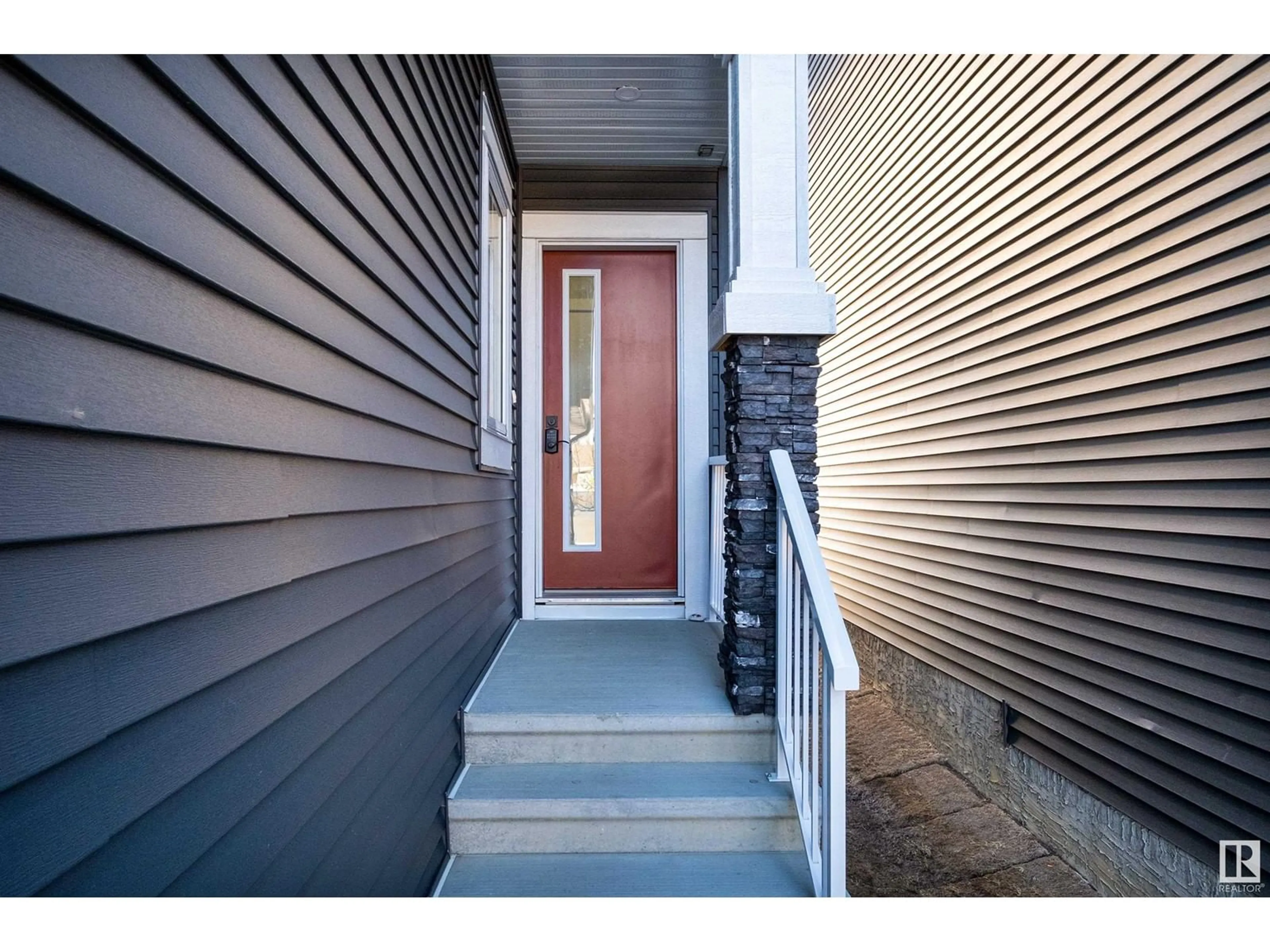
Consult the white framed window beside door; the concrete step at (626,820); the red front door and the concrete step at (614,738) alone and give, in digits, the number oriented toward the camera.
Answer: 3

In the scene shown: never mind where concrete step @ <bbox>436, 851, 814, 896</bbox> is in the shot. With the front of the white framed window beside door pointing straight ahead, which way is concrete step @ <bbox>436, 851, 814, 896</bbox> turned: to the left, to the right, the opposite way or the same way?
to the right

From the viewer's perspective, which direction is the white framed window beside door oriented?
to the viewer's right

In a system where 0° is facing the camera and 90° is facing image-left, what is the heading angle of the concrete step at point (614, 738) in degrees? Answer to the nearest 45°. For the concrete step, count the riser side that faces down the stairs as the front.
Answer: approximately 0°

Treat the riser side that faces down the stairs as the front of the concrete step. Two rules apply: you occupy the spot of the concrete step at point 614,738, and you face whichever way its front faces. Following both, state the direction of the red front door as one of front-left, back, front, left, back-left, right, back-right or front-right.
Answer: back

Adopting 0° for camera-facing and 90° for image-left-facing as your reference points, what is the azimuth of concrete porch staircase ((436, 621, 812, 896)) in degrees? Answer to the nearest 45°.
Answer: approximately 0°
